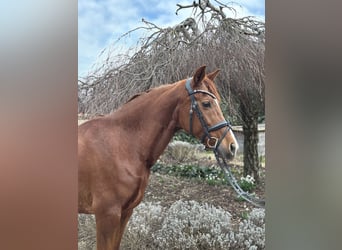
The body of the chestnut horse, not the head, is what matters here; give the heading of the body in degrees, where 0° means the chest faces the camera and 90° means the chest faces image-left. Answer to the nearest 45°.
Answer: approximately 270°

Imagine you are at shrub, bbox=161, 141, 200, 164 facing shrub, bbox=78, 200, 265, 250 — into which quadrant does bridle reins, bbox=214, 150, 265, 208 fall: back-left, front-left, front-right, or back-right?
front-left
